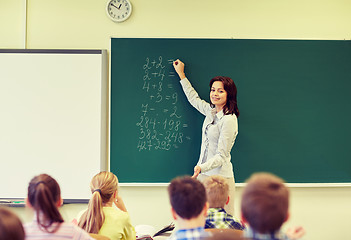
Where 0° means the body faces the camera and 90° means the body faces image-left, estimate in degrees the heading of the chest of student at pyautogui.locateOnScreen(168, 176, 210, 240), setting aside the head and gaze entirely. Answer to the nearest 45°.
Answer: approximately 180°

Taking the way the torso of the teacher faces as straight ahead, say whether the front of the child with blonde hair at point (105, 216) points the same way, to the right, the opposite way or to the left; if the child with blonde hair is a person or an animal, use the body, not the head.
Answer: the opposite way

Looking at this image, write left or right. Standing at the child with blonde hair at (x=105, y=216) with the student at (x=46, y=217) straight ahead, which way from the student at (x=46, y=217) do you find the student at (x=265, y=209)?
left

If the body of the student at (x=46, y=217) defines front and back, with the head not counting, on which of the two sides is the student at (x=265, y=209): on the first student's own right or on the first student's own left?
on the first student's own right

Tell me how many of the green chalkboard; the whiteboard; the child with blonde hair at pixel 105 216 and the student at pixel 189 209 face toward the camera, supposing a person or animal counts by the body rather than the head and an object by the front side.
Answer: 2

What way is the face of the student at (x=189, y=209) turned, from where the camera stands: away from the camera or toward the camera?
away from the camera

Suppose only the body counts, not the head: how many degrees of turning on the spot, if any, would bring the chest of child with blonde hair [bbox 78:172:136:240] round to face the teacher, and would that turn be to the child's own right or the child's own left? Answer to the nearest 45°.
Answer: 0° — they already face them

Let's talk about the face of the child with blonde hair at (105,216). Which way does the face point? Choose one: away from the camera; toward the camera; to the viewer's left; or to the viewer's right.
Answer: away from the camera

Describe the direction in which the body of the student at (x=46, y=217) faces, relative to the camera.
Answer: away from the camera

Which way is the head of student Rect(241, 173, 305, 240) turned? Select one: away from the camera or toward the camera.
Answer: away from the camera

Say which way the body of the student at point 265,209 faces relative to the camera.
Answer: away from the camera

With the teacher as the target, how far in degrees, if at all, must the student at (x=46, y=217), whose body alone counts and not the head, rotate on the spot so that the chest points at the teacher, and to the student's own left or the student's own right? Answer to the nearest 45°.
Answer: approximately 45° to the student's own right

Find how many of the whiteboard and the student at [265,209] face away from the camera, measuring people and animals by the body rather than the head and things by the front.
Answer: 1

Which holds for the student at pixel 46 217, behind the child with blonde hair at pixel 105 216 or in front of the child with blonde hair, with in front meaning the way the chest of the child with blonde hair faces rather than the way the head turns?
behind
